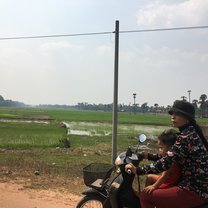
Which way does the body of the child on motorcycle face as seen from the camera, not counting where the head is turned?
to the viewer's left

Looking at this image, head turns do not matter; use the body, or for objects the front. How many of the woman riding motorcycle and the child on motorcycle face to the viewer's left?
2

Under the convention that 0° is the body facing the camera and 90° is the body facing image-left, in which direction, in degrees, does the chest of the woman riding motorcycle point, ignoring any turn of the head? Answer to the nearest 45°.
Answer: approximately 90°

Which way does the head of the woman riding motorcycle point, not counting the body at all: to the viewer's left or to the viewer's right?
to the viewer's left

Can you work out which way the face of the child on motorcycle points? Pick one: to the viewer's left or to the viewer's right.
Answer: to the viewer's left
